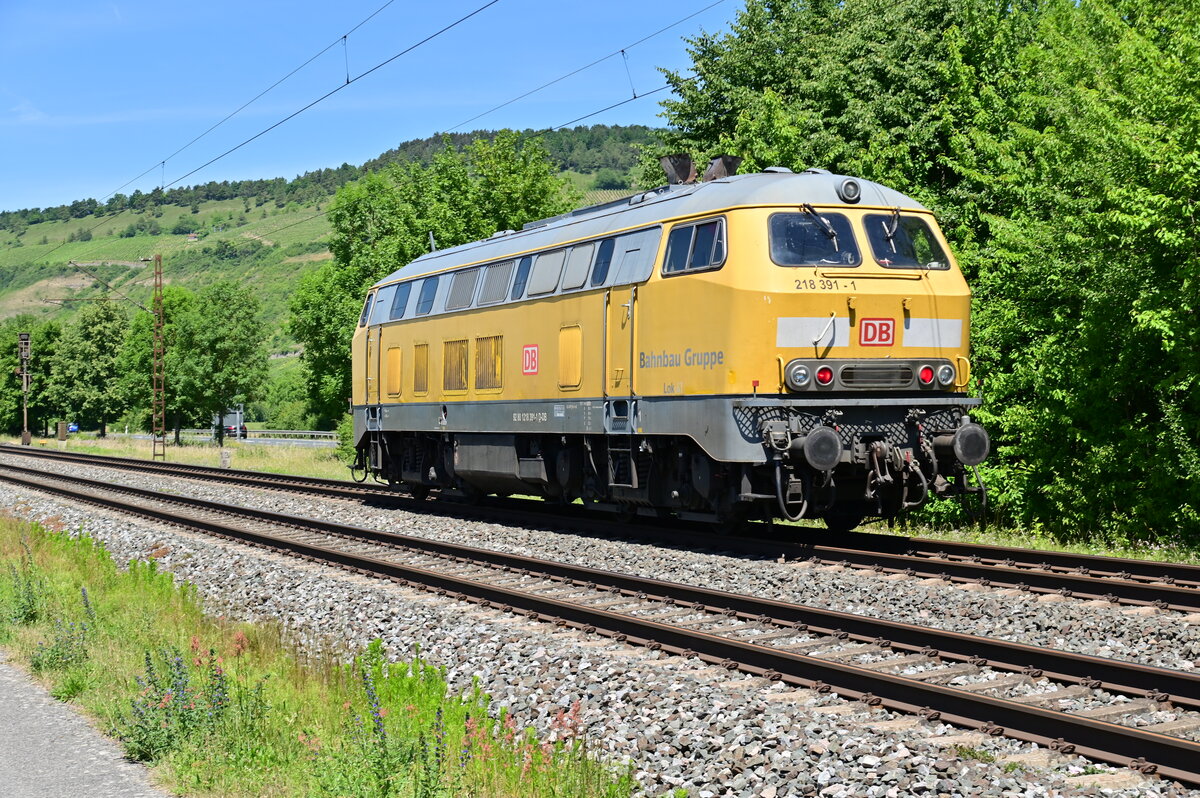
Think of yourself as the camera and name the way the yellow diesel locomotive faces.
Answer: facing the viewer and to the right of the viewer
